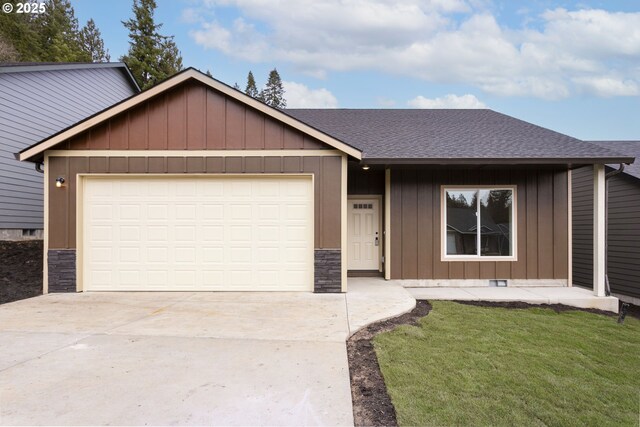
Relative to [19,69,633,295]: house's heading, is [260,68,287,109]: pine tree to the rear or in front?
to the rear

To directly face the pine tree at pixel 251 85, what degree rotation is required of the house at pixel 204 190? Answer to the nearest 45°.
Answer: approximately 180°

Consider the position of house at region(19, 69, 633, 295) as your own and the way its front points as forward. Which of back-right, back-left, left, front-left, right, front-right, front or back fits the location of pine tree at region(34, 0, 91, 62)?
back-right

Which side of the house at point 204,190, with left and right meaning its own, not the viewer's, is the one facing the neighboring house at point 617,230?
left

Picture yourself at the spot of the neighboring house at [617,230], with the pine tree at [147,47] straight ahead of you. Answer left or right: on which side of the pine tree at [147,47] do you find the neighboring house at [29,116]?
left

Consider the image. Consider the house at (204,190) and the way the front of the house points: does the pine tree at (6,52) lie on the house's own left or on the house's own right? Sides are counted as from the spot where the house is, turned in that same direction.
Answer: on the house's own right

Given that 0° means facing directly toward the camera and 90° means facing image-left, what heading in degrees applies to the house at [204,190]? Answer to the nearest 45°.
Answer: approximately 0°

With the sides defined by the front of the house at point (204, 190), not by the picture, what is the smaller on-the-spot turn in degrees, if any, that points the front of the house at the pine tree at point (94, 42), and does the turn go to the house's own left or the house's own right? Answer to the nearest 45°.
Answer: approximately 135° to the house's own right

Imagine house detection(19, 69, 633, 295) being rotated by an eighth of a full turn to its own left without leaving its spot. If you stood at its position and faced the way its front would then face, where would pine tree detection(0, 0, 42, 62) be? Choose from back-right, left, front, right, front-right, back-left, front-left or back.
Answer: back
